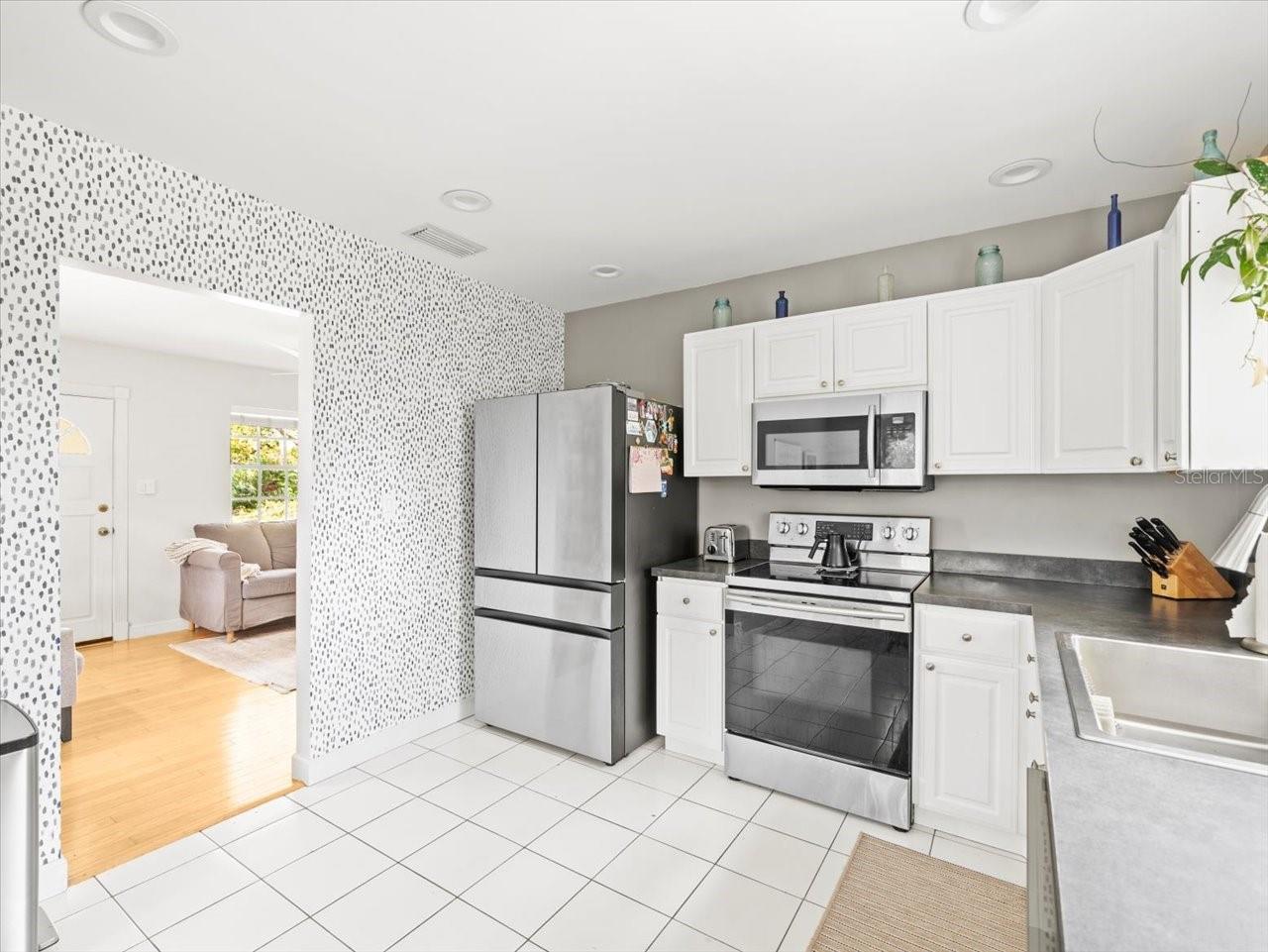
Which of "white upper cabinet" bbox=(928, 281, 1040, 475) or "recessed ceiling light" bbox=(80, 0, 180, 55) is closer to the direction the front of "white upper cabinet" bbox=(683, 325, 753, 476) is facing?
the recessed ceiling light

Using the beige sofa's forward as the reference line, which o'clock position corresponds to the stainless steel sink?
The stainless steel sink is roughly at 1 o'clock from the beige sofa.

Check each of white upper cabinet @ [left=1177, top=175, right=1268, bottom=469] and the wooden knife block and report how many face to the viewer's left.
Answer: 2

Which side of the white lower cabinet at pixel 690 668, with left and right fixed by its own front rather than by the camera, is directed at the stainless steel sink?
left

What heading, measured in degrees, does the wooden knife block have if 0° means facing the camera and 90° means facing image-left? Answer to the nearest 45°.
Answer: approximately 90°

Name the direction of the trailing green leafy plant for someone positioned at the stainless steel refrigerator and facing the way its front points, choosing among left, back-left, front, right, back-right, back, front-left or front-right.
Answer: left

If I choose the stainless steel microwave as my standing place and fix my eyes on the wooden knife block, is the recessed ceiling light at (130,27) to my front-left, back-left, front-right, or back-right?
back-right

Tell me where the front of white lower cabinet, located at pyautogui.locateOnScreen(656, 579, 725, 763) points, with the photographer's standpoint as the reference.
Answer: facing the viewer and to the left of the viewer

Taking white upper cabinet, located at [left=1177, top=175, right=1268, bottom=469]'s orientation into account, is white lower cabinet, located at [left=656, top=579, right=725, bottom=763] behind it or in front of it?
in front

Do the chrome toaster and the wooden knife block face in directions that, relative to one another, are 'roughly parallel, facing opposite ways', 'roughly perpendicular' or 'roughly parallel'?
roughly perpendicular

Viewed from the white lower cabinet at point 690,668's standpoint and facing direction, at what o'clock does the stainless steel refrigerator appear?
The stainless steel refrigerator is roughly at 2 o'clock from the white lower cabinet.

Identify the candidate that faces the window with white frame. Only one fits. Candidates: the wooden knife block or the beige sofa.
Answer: the wooden knife block
